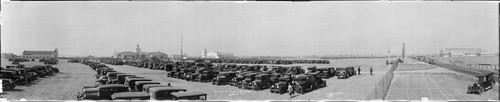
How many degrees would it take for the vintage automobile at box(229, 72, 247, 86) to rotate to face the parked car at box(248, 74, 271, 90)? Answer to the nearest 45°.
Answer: approximately 90° to its left

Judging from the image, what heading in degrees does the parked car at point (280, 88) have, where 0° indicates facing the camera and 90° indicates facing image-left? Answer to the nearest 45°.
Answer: approximately 45°

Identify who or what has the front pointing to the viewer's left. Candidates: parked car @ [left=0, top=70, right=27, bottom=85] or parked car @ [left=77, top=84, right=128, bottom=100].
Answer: parked car @ [left=77, top=84, right=128, bottom=100]

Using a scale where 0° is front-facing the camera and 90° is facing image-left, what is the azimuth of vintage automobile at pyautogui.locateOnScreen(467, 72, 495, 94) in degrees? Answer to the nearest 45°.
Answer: approximately 45°

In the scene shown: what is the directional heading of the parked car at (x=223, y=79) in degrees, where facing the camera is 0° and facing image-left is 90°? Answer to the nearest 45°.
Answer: approximately 45°

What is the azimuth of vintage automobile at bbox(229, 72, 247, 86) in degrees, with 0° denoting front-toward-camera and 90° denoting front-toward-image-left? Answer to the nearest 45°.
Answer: approximately 45°

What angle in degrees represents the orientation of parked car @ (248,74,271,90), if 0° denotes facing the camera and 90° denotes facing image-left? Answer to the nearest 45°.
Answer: approximately 45°

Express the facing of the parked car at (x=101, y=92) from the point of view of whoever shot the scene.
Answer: facing to the left of the viewer

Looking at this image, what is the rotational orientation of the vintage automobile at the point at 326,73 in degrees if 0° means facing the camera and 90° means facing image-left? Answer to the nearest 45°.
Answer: approximately 45°

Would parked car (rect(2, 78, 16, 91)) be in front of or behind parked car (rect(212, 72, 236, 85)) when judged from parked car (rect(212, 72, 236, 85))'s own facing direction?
in front

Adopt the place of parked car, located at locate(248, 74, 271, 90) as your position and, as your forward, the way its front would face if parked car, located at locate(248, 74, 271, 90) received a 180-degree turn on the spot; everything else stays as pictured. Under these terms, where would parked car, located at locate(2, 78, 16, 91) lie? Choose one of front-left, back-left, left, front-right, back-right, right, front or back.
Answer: back-left
